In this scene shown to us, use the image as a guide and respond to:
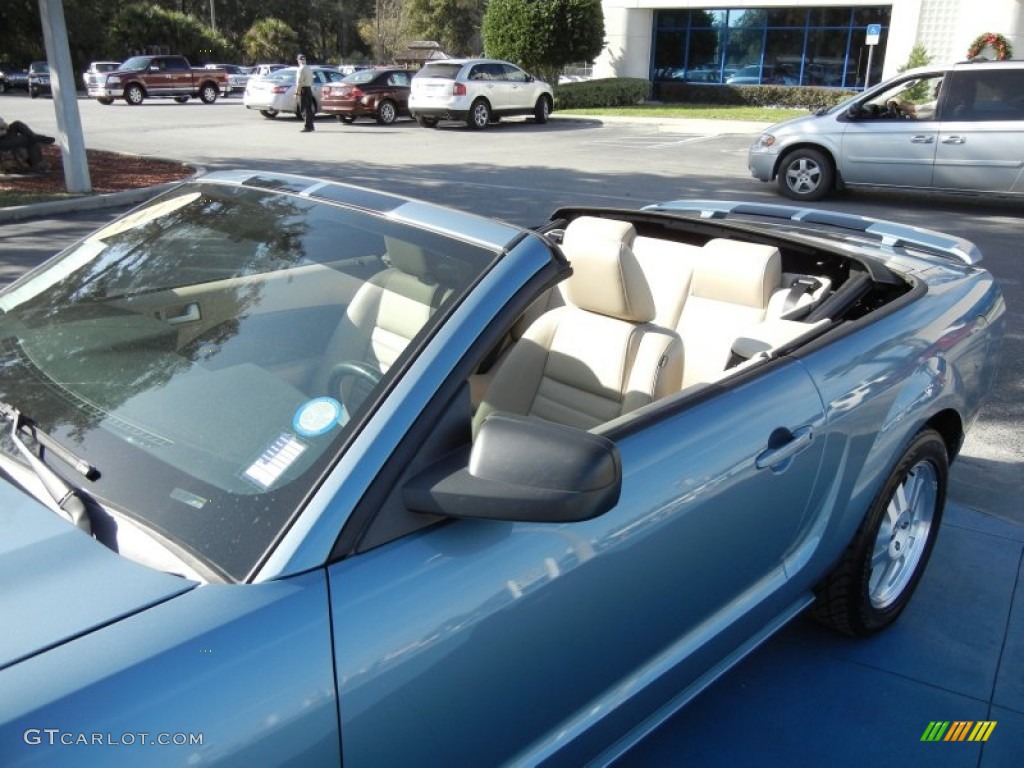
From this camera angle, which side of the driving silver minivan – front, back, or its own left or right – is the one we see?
left

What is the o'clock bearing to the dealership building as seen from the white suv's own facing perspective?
The dealership building is roughly at 12 o'clock from the white suv.

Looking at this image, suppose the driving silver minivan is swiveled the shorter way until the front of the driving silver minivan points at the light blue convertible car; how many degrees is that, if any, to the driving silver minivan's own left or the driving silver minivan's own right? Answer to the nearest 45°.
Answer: approximately 90° to the driving silver minivan's own left

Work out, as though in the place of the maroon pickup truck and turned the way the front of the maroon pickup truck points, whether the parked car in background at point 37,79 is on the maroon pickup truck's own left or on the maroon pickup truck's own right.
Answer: on the maroon pickup truck's own right

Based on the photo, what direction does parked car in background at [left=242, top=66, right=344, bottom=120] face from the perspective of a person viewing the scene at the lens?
facing away from the viewer and to the right of the viewer

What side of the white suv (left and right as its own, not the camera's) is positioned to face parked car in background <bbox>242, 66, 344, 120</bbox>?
left

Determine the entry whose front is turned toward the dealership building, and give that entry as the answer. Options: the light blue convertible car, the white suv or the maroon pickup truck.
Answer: the white suv

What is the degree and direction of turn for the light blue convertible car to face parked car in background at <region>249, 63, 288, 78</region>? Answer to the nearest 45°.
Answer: approximately 135° to its right

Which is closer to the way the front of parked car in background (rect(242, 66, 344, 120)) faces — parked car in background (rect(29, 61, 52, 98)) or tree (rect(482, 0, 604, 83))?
the tree

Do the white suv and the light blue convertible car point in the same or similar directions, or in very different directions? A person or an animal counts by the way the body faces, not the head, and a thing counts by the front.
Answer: very different directions

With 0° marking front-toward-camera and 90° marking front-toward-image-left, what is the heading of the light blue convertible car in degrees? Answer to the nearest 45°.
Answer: approximately 45°

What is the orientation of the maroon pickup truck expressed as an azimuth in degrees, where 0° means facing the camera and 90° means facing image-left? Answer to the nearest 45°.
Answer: approximately 45°

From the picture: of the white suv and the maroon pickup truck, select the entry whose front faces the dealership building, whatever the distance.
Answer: the white suv

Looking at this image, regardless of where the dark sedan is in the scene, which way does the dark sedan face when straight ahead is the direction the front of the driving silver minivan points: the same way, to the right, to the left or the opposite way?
to the right
